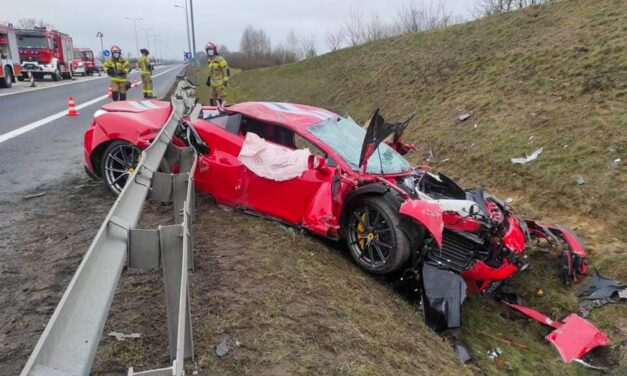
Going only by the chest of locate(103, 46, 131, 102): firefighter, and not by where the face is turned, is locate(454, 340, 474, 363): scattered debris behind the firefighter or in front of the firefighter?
in front

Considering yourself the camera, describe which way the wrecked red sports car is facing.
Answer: facing the viewer and to the right of the viewer

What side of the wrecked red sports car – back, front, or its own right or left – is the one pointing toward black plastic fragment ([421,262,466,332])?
front

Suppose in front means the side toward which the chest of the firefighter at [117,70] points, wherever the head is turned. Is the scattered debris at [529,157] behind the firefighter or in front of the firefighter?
in front

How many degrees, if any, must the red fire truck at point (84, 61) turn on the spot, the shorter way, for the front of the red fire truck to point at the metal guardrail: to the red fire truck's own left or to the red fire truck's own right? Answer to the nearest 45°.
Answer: approximately 45° to the red fire truck's own left

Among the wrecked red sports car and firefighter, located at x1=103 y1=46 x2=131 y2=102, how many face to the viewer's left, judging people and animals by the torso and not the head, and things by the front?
0

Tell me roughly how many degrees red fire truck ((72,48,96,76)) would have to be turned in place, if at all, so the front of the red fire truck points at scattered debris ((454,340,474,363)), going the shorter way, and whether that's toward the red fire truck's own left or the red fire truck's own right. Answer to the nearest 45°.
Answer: approximately 45° to the red fire truck's own left

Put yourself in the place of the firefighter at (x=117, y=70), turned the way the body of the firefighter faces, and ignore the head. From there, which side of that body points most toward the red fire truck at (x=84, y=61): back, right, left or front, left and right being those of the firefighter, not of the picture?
back

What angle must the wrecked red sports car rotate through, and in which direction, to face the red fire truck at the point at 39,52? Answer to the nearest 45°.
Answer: approximately 180°

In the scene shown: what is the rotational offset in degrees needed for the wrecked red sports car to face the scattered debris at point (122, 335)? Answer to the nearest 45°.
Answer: approximately 90° to its right

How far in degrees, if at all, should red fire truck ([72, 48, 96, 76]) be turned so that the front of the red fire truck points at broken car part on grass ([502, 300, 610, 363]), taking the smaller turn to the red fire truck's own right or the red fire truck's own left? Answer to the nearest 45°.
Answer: approximately 45° to the red fire truck's own left

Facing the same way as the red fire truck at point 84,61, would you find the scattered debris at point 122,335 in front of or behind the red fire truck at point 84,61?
in front

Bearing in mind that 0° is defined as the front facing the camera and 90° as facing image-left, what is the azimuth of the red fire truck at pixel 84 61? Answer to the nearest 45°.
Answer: approximately 45°

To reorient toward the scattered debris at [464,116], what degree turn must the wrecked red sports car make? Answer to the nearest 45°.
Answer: approximately 90° to its left

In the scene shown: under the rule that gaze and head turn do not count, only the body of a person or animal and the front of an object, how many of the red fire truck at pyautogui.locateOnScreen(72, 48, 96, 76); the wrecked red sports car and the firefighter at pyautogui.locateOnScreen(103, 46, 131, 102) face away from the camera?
0

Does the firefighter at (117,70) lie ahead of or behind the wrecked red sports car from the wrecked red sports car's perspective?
behind

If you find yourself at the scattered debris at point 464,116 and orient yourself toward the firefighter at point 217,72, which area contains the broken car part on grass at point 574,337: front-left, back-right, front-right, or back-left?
back-left

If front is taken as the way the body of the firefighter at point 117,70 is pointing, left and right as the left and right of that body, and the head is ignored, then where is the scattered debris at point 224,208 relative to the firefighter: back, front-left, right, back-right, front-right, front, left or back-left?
front
